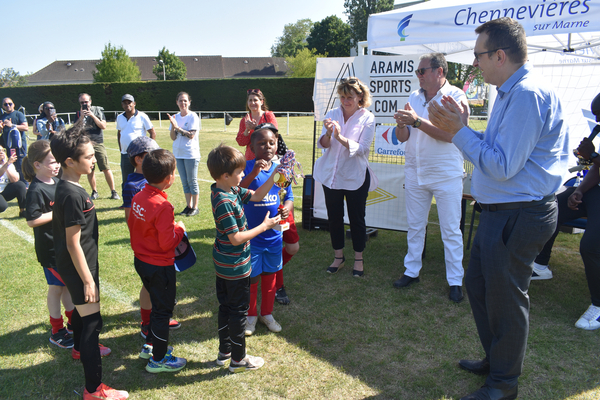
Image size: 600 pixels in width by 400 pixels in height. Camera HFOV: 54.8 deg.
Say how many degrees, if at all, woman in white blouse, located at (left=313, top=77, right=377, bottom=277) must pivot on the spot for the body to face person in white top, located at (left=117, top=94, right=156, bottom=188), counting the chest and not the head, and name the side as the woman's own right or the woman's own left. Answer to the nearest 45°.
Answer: approximately 90° to the woman's own right

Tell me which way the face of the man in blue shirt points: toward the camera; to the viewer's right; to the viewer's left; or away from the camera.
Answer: to the viewer's left

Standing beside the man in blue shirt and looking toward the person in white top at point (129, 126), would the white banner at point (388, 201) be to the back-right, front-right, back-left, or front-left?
front-right

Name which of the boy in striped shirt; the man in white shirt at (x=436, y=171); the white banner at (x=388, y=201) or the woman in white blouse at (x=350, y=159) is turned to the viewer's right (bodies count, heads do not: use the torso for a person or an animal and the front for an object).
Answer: the boy in striped shirt

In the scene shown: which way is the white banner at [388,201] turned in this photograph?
toward the camera

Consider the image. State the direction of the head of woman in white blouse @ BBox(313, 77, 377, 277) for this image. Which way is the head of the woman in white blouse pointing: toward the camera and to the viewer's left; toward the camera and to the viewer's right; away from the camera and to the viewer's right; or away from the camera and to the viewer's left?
toward the camera and to the viewer's left

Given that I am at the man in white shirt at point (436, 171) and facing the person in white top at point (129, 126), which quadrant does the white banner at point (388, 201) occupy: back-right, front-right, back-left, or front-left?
front-right

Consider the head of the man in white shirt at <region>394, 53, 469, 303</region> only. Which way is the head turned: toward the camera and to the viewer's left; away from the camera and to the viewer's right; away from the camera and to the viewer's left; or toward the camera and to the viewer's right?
toward the camera and to the viewer's left

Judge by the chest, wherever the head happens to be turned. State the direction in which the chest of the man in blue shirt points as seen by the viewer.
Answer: to the viewer's left

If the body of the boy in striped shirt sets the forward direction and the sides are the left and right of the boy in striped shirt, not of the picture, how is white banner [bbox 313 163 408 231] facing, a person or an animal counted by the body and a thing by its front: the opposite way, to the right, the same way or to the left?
to the right
